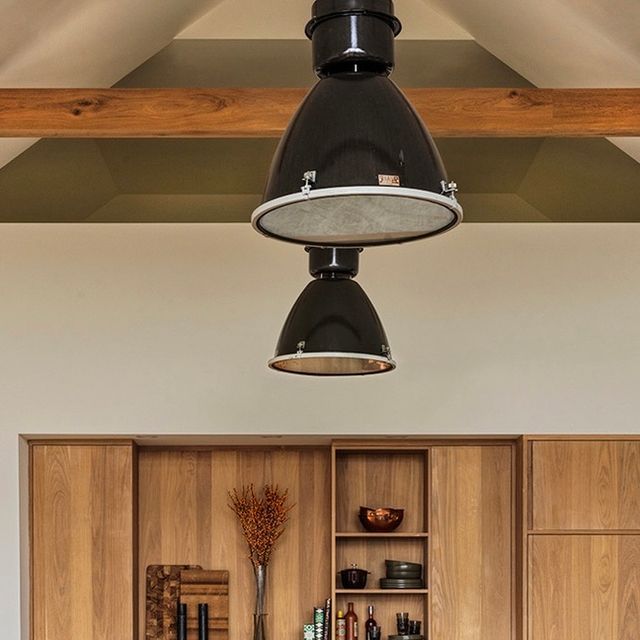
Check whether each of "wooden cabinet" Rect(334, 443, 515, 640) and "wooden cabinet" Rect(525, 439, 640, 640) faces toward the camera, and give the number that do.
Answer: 2

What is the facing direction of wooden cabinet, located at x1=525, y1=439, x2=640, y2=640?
toward the camera

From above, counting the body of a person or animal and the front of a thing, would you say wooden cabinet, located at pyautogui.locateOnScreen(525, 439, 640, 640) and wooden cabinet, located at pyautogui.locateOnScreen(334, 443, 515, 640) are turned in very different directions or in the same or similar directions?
same or similar directions

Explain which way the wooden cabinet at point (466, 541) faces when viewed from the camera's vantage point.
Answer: facing the viewer
